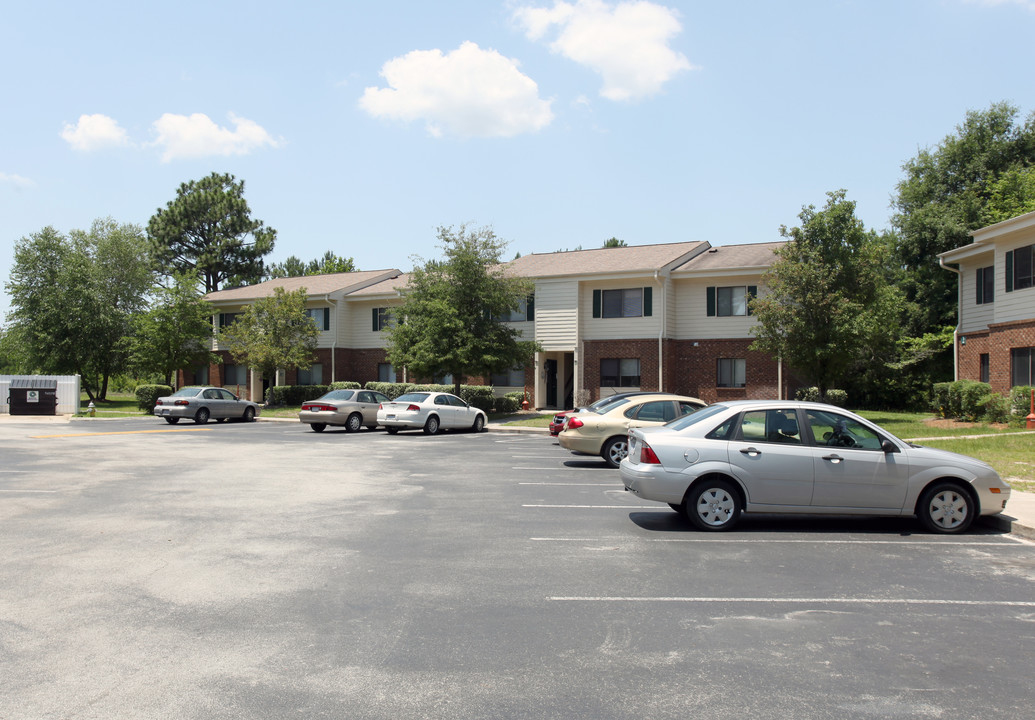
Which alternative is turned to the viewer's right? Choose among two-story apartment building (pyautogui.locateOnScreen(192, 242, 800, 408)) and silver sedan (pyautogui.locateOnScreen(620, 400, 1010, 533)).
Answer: the silver sedan

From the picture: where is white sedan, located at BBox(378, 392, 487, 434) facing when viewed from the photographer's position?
facing away from the viewer and to the right of the viewer

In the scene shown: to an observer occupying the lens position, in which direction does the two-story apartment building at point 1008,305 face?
facing the viewer and to the left of the viewer

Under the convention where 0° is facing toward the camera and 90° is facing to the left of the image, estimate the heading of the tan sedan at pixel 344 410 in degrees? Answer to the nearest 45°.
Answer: approximately 225°

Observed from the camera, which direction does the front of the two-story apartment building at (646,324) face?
facing the viewer

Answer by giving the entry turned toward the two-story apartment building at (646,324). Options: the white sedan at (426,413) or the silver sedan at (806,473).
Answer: the white sedan

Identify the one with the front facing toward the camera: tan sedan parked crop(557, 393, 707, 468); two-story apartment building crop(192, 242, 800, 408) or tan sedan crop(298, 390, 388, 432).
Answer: the two-story apartment building

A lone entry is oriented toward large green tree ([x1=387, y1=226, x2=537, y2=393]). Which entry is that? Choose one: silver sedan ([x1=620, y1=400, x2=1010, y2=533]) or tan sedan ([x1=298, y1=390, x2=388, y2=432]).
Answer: tan sedan ([x1=298, y1=390, x2=388, y2=432])

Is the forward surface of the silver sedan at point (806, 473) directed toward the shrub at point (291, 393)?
no

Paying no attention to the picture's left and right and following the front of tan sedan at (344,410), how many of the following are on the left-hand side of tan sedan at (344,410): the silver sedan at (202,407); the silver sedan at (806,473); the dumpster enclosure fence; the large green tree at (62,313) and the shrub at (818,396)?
3

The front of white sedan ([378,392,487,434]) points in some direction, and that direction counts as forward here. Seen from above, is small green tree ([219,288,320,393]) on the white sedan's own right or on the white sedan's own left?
on the white sedan's own left

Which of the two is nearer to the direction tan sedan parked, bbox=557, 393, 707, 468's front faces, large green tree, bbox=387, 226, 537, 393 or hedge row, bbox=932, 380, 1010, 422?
the hedge row

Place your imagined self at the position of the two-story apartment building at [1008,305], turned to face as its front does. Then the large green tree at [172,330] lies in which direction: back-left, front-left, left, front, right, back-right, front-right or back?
front-right

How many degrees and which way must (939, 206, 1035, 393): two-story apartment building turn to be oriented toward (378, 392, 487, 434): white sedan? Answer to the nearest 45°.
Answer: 0° — it already faces it

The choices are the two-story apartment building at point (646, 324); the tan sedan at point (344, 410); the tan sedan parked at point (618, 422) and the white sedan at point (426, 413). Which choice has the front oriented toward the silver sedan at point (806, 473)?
the two-story apartment building

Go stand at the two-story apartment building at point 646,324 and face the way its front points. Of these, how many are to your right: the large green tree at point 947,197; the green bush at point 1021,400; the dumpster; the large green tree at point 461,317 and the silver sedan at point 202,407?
3

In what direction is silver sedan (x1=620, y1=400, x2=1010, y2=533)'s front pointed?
to the viewer's right

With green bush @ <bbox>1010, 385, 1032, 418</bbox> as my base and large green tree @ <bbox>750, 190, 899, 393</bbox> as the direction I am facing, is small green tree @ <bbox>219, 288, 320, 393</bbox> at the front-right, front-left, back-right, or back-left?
front-left

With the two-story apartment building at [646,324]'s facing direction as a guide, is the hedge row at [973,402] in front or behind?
in front
